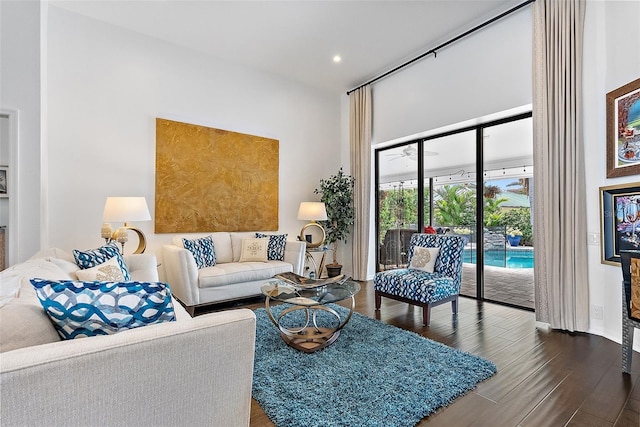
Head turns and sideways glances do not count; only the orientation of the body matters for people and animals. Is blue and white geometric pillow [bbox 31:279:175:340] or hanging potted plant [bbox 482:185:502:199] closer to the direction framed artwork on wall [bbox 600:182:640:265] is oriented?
the blue and white geometric pillow

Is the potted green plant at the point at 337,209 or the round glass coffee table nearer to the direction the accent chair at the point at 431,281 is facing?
the round glass coffee table

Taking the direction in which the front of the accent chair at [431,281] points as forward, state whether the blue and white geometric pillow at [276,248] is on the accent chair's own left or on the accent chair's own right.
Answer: on the accent chair's own right

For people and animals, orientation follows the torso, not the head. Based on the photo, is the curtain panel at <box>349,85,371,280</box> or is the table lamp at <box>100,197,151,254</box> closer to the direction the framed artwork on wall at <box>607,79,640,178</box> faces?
the table lamp

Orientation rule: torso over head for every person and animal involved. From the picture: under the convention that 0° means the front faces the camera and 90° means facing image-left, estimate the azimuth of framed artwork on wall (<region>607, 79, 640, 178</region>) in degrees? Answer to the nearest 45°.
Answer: approximately 45°

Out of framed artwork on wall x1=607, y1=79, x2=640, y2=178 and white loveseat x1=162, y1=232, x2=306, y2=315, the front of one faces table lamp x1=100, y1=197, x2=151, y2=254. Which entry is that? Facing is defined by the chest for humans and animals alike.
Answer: the framed artwork on wall
